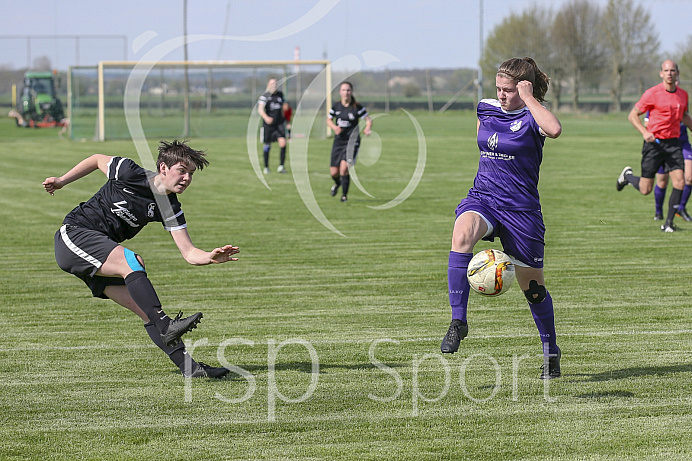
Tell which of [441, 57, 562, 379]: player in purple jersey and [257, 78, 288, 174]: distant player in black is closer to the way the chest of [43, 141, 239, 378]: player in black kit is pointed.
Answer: the player in purple jersey

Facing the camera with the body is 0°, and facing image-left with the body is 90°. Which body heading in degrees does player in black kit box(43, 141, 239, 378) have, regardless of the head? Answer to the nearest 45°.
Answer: approximately 315°

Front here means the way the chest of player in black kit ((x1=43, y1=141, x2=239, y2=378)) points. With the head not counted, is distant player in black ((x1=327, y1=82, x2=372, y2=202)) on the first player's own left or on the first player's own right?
on the first player's own left

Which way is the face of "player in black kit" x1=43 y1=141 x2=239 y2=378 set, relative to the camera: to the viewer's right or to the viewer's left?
to the viewer's right

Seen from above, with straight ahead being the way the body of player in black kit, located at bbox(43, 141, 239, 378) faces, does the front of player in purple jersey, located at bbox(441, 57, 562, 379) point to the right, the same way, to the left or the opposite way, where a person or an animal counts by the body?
to the right

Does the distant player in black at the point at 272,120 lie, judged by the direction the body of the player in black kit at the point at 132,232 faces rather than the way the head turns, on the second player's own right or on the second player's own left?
on the second player's own left

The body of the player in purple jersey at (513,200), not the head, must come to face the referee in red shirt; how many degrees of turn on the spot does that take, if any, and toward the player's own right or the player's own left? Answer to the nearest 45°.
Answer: approximately 135° to the player's own right

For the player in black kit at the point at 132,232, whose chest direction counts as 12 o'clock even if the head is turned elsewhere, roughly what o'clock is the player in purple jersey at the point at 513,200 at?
The player in purple jersey is roughly at 11 o'clock from the player in black kit.
